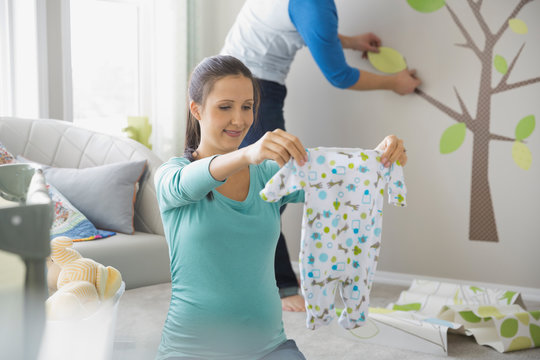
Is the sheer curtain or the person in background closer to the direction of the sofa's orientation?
the person in background

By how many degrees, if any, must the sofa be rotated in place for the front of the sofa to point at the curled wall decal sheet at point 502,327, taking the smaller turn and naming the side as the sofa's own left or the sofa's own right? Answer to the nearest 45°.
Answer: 0° — it already faces it

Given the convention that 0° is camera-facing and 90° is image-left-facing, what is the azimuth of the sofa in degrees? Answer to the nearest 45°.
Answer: approximately 315°

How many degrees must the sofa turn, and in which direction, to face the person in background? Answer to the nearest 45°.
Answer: approximately 45° to its left

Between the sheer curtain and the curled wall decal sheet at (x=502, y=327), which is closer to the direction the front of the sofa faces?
the curled wall decal sheet

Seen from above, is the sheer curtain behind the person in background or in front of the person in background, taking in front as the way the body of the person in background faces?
behind
